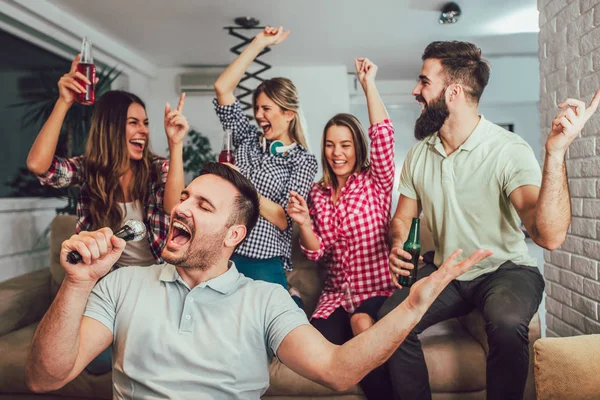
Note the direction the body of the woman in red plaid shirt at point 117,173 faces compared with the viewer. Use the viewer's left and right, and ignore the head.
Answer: facing the viewer and to the right of the viewer

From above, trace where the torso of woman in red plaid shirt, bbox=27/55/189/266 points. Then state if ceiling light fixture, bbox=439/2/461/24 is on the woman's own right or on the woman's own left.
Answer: on the woman's own left

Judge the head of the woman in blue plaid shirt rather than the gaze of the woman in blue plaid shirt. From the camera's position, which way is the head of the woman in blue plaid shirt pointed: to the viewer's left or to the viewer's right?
to the viewer's left

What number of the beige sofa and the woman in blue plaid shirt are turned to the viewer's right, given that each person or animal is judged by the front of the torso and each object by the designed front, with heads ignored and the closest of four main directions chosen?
0

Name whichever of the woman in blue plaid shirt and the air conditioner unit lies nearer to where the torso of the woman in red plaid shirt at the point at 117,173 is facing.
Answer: the woman in blue plaid shirt

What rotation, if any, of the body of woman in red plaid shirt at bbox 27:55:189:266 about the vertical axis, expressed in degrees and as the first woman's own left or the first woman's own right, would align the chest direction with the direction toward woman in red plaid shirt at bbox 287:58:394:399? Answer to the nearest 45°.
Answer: approximately 45° to the first woman's own left

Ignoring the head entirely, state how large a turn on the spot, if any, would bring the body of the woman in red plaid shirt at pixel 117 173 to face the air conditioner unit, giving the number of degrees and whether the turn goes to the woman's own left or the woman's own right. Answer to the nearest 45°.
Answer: approximately 135° to the woman's own left

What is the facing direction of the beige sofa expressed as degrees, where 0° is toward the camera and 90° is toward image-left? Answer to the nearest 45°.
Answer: approximately 0°

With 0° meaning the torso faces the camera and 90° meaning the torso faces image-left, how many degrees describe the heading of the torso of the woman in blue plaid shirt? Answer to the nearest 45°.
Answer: approximately 45°
